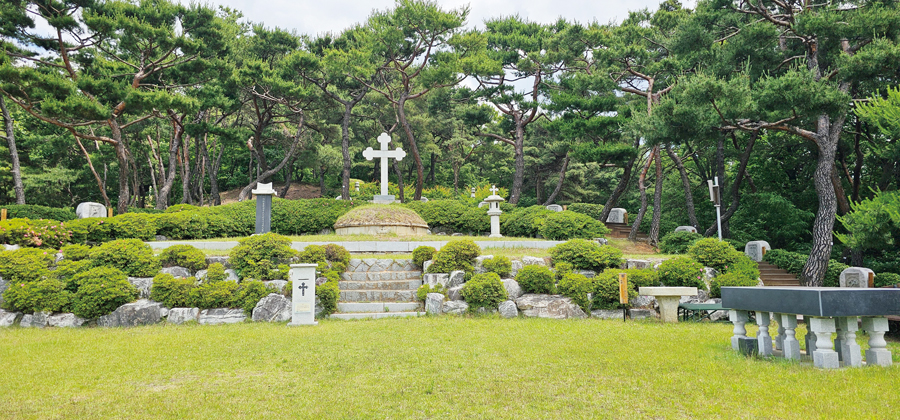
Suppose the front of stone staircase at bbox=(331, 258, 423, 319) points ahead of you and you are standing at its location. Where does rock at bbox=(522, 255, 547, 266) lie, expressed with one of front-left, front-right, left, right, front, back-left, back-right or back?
left

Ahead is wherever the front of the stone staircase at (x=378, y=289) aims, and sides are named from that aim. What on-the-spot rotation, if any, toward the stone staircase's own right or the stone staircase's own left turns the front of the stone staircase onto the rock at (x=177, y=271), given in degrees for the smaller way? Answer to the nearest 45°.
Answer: approximately 90° to the stone staircase's own right

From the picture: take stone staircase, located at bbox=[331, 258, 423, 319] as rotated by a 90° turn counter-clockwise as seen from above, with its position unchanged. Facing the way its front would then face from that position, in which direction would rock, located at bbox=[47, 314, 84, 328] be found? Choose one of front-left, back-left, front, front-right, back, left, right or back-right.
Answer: back

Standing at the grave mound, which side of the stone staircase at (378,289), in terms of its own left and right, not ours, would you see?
back

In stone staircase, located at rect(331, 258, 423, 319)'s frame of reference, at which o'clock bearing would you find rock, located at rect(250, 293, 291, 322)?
The rock is roughly at 2 o'clock from the stone staircase.

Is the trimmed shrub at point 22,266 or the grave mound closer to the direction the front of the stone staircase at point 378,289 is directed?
the trimmed shrub

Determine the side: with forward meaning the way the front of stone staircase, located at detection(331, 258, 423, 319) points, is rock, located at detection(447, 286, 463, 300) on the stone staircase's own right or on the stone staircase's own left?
on the stone staircase's own left

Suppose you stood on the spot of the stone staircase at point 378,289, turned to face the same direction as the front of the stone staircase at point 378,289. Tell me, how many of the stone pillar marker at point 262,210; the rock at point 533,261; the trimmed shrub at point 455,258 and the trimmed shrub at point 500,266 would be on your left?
3

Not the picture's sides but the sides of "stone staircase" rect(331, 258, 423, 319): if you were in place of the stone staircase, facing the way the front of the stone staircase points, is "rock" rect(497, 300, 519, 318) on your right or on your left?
on your left

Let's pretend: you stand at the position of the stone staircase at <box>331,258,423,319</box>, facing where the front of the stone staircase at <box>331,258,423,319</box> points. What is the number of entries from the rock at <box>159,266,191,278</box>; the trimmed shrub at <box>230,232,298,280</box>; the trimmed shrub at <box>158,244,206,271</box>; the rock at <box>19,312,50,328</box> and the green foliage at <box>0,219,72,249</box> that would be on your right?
5

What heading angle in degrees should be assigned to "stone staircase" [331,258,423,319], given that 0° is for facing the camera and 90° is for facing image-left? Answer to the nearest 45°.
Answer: approximately 0°

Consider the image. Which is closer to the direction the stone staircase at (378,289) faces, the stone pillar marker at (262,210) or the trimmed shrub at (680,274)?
the trimmed shrub

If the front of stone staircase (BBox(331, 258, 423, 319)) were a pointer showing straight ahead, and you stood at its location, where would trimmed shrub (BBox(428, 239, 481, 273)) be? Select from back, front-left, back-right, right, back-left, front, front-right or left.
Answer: left

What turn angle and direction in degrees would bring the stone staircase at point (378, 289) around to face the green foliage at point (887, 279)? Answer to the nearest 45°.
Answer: approximately 90° to its left

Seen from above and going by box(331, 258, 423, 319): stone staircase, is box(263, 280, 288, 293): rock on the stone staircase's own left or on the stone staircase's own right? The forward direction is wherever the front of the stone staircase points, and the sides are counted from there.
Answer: on the stone staircase's own right

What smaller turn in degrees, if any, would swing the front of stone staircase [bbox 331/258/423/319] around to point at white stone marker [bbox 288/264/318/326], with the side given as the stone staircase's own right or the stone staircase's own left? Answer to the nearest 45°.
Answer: approximately 45° to the stone staircase's own right

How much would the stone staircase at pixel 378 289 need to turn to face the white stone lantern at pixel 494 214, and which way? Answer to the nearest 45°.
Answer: approximately 135° to its left

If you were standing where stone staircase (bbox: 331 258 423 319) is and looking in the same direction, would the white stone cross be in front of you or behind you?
behind

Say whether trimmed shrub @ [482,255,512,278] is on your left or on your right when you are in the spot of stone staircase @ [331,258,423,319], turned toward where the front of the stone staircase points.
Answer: on your left

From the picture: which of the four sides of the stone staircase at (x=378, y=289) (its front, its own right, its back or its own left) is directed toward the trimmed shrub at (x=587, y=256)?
left
